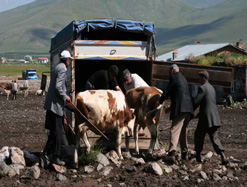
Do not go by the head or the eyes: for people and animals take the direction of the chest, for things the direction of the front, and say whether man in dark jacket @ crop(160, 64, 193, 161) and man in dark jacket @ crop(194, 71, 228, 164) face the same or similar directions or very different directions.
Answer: same or similar directions

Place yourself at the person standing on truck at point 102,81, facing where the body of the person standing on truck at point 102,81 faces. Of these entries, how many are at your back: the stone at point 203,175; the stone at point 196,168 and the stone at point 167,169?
0

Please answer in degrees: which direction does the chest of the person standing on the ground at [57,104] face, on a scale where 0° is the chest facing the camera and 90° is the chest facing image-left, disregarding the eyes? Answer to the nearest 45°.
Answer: approximately 270°

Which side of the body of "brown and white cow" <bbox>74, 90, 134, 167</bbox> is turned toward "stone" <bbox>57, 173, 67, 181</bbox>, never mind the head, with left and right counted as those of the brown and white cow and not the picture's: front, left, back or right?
back

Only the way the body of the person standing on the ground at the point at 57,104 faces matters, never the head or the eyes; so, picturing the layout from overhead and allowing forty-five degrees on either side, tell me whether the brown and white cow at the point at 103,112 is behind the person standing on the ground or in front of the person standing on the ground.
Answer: in front

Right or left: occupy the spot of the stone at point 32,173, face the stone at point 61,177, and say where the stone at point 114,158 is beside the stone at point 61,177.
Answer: left
